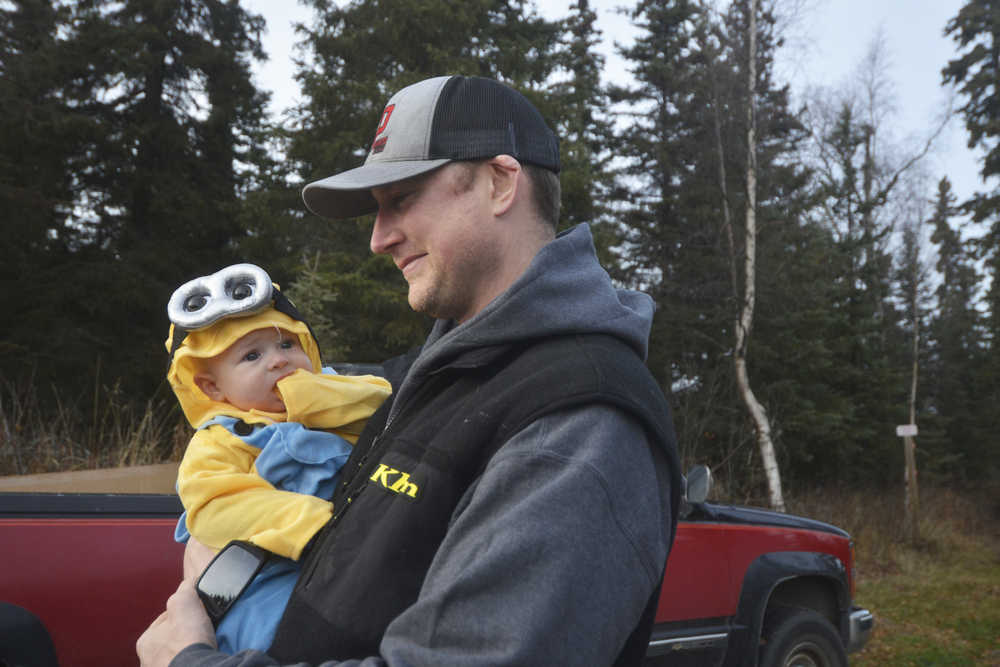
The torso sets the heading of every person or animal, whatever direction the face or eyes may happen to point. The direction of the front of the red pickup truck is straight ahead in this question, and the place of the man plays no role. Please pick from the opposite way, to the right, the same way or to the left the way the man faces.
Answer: the opposite way

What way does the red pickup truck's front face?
to the viewer's right

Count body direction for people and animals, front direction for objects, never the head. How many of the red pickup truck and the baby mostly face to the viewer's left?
0

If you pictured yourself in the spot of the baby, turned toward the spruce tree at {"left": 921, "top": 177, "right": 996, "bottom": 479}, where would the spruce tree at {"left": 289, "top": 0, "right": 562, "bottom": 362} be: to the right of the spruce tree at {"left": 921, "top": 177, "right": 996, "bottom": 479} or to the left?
left

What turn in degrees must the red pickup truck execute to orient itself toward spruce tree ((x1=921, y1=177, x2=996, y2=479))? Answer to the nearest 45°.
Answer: approximately 45° to its left

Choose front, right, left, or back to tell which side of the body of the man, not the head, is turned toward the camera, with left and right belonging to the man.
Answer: left

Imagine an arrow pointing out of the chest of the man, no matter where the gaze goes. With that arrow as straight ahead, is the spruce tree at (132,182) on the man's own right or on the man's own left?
on the man's own right

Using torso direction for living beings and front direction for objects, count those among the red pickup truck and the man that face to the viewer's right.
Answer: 1

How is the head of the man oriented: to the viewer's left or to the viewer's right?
to the viewer's left

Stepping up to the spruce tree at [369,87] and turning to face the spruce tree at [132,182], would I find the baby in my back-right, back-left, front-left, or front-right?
back-left

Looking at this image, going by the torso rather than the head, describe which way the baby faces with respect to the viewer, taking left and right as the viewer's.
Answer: facing the viewer and to the right of the viewer

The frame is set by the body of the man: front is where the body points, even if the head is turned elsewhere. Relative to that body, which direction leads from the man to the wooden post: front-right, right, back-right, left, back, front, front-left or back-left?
back-right
